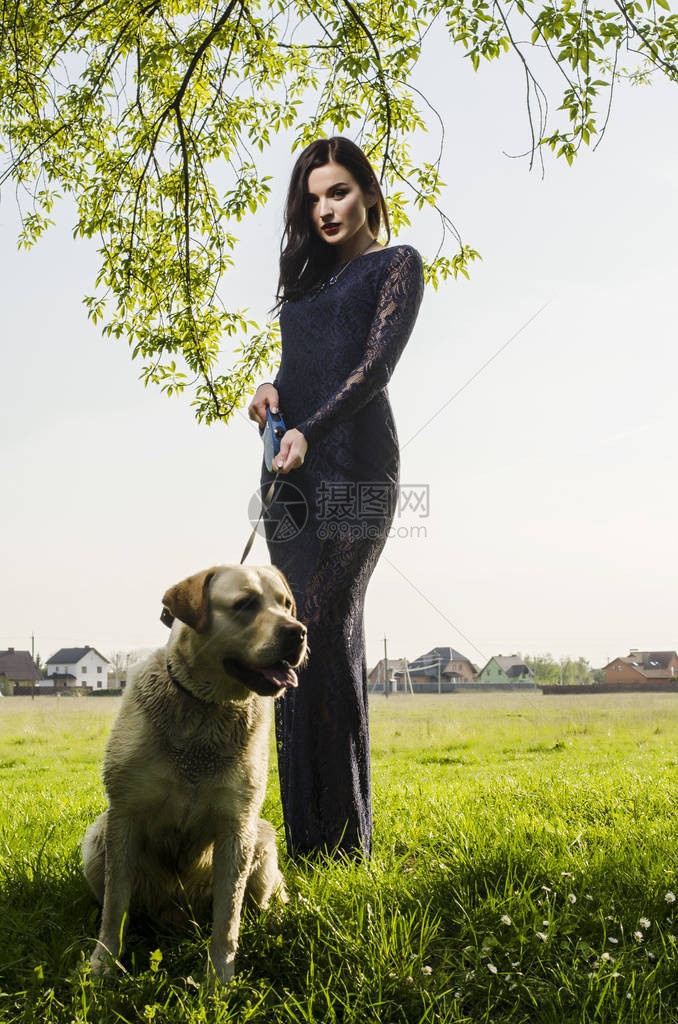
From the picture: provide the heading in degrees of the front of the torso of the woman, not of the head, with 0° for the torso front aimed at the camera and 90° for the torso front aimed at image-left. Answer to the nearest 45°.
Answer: approximately 45°

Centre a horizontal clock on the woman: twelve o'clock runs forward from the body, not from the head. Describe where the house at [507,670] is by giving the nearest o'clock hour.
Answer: The house is roughly at 5 o'clock from the woman.

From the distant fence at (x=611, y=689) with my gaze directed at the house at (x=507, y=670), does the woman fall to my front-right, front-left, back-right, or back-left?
back-left

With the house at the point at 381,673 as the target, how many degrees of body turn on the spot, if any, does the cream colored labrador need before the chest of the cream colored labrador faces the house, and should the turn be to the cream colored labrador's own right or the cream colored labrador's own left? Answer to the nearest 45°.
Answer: approximately 180°

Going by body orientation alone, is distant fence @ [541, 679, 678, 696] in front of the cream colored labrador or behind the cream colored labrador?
behind

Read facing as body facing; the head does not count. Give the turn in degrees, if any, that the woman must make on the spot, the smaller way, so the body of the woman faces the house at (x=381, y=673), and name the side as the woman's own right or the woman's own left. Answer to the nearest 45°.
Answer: approximately 135° to the woman's own right

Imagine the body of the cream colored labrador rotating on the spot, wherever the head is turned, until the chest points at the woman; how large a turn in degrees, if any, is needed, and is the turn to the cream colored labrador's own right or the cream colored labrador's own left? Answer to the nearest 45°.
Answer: approximately 135° to the cream colored labrador's own left

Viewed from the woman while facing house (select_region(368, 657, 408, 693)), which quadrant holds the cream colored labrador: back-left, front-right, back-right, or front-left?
back-left

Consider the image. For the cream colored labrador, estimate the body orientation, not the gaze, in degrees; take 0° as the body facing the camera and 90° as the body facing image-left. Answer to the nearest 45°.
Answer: approximately 0°
